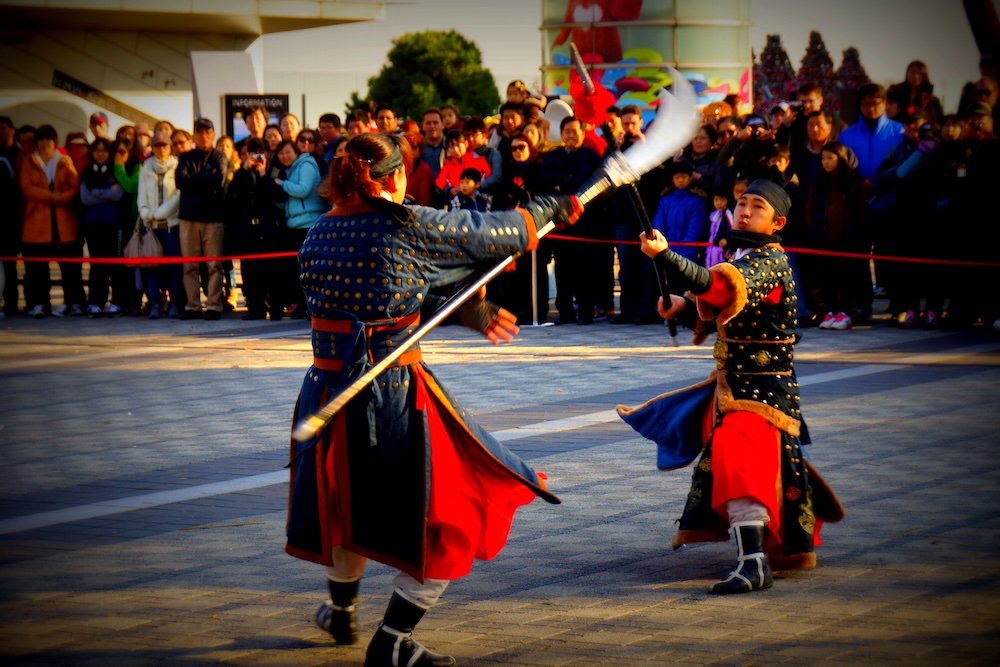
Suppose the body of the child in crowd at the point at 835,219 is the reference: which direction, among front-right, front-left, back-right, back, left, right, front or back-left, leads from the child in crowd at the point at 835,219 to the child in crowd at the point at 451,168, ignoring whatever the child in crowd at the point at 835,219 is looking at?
front-right

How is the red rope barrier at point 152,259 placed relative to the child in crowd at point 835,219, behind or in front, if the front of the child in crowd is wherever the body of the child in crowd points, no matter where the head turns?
in front

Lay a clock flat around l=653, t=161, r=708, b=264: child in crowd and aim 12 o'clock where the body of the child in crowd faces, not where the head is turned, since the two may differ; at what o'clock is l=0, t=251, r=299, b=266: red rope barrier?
The red rope barrier is roughly at 3 o'clock from the child in crowd.

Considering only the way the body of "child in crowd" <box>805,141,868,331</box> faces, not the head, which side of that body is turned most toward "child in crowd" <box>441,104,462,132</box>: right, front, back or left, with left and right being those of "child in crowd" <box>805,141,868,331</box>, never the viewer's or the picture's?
right

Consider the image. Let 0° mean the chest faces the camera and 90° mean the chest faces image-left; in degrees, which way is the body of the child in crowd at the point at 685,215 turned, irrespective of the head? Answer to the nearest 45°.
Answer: approximately 0°

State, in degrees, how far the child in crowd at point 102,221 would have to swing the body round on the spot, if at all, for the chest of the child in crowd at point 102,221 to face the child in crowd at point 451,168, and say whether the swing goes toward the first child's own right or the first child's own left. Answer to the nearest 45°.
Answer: approximately 45° to the first child's own left

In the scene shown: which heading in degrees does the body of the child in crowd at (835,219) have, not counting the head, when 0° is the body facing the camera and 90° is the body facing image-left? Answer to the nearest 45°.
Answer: approximately 45°

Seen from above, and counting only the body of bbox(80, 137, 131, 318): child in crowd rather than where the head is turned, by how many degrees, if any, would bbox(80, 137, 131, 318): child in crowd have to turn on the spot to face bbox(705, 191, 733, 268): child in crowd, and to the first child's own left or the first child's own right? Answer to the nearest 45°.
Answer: approximately 45° to the first child's own left

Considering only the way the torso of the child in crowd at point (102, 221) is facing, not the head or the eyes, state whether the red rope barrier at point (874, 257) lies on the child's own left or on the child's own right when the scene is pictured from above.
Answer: on the child's own left
